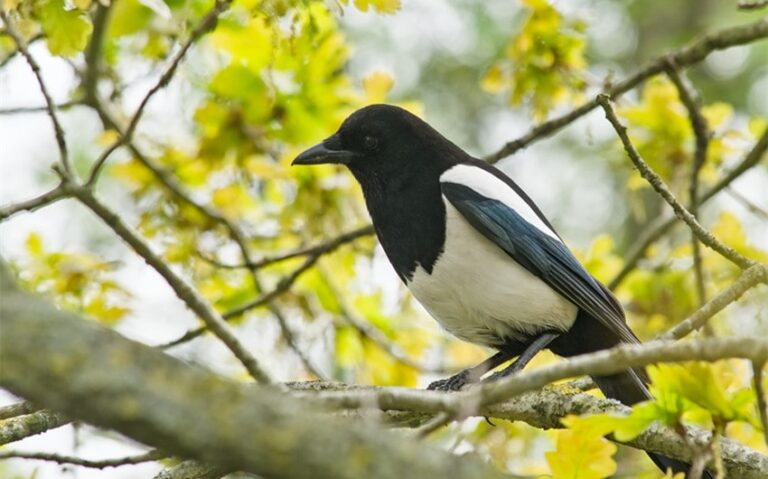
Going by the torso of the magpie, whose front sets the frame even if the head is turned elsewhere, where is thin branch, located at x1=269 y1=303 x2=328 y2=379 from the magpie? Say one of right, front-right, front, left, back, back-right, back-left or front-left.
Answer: front-right

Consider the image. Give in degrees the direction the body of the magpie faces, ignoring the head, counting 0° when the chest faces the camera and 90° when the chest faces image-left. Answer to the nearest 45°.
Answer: approximately 90°

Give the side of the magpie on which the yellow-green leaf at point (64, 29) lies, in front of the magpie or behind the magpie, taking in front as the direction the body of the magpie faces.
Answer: in front

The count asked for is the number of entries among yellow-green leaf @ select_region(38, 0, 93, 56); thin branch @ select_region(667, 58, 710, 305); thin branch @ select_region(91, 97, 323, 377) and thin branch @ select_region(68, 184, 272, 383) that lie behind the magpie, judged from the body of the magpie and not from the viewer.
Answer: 1

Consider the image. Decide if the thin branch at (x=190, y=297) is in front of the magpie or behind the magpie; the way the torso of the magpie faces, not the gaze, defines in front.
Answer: in front

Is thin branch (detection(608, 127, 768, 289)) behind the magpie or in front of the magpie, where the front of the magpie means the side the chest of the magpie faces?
behind

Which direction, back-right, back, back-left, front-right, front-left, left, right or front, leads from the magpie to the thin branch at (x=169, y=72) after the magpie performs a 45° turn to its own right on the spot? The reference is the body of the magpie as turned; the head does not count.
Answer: left
